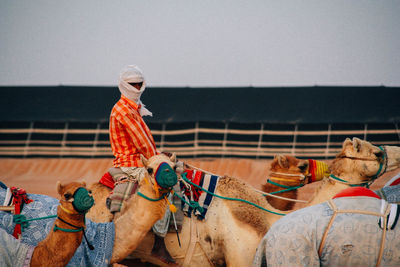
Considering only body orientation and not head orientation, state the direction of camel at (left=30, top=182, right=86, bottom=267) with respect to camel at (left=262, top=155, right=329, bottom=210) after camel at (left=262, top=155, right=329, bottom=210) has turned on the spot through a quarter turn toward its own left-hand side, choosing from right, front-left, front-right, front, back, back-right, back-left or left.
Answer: back-left

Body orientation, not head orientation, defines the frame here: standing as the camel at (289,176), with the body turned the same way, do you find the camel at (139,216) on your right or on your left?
on your right

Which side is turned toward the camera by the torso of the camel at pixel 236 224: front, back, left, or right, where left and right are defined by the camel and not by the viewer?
right

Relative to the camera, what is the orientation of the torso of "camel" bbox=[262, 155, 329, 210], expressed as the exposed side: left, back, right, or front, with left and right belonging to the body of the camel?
right
